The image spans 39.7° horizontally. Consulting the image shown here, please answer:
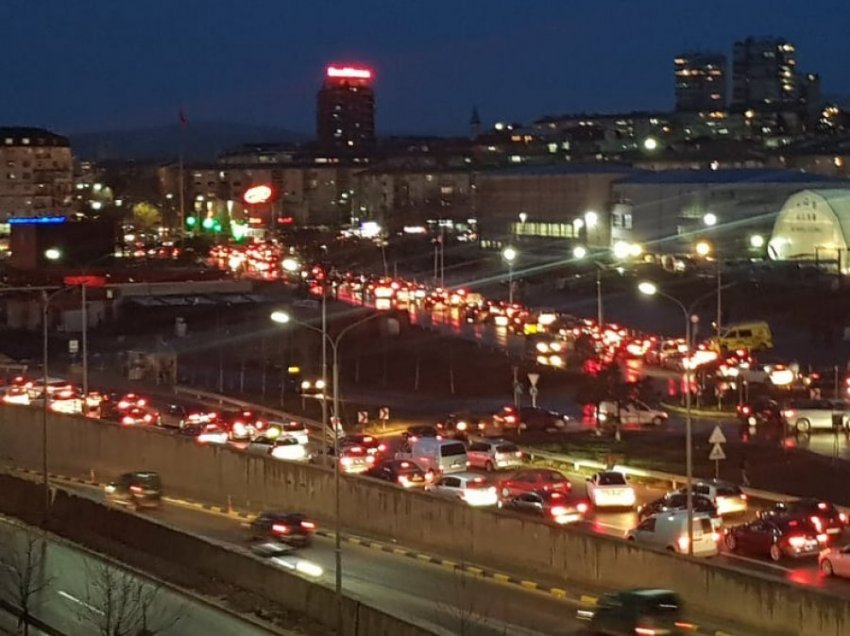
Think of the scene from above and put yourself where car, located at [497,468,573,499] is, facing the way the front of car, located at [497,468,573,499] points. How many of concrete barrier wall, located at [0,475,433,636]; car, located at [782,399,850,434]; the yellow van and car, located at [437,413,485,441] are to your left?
1

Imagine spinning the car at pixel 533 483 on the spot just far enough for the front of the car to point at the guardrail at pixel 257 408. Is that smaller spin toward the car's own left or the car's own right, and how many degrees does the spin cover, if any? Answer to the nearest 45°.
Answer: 0° — it already faces it

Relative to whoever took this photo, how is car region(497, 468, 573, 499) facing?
facing away from the viewer and to the left of the viewer

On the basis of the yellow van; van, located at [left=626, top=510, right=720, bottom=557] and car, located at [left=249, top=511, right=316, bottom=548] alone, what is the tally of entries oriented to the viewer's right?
0

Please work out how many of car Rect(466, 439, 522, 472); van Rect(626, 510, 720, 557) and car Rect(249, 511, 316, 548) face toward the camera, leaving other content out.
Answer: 0

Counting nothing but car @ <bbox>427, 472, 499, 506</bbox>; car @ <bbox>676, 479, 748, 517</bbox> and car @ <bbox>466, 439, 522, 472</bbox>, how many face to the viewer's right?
0

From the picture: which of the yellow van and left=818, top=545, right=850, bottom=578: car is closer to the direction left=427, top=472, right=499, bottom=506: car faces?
the yellow van

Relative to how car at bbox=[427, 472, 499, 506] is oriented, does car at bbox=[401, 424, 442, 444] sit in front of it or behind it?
in front

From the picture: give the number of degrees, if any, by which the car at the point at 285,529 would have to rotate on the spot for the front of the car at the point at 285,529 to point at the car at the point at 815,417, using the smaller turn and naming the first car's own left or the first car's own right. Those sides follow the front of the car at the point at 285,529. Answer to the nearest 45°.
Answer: approximately 90° to the first car's own right

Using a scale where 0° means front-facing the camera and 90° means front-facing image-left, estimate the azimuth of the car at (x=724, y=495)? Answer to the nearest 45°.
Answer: approximately 135°

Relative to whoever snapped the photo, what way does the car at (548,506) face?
facing away from the viewer and to the left of the viewer

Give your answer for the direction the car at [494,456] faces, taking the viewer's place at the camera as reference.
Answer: facing away from the viewer and to the left of the viewer

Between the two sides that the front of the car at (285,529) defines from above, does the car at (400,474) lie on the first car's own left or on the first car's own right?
on the first car's own right

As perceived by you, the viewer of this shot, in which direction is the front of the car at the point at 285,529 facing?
facing away from the viewer and to the left of the viewer

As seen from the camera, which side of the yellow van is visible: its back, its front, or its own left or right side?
left

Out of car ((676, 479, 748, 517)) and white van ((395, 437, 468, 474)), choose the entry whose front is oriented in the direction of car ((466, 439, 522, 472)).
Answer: car ((676, 479, 748, 517))
